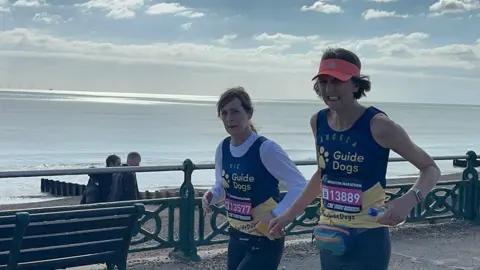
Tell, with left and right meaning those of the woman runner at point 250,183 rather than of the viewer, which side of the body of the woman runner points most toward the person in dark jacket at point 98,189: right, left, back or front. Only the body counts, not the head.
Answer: right

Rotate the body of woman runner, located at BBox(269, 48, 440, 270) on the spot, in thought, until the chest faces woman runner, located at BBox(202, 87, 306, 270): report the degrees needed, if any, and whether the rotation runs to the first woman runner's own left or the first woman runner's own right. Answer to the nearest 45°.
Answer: approximately 90° to the first woman runner's own right

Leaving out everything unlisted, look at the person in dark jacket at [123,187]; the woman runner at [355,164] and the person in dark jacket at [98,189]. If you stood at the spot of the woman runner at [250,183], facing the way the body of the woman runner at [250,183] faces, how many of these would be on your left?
1

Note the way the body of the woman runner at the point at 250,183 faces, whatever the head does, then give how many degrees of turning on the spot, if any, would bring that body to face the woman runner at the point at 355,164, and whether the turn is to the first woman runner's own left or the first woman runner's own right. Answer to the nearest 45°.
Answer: approximately 90° to the first woman runner's own left

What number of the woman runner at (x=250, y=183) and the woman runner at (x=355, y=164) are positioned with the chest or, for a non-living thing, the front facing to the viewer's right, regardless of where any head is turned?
0

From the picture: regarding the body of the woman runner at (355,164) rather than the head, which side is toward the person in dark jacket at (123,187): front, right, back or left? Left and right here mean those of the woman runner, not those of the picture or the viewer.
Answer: right

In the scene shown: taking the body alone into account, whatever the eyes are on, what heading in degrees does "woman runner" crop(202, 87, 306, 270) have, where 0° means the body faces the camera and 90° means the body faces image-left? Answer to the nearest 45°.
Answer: approximately 45°

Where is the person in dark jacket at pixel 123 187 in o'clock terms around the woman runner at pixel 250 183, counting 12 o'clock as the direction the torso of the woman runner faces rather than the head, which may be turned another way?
The person in dark jacket is roughly at 4 o'clock from the woman runner.

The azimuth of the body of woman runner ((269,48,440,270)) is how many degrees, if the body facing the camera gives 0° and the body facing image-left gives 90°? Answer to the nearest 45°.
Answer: approximately 45°
